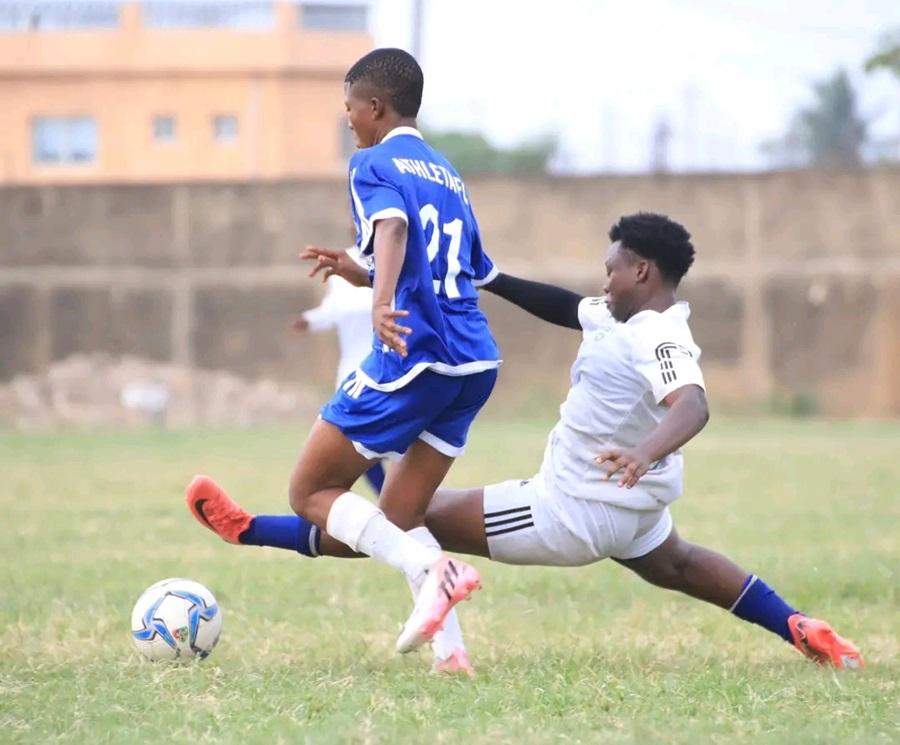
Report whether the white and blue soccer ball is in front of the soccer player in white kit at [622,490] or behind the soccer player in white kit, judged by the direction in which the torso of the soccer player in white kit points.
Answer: in front

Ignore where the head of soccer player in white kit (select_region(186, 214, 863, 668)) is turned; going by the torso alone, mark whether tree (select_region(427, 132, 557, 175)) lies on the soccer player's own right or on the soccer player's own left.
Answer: on the soccer player's own right

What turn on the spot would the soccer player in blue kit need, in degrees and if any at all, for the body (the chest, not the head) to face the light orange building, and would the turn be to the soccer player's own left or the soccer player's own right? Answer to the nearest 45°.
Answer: approximately 45° to the soccer player's own right

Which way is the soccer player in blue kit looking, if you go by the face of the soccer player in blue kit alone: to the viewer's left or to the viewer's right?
to the viewer's left

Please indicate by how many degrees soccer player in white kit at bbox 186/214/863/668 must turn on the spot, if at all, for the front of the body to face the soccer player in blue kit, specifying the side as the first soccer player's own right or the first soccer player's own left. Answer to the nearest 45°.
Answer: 0° — they already face them

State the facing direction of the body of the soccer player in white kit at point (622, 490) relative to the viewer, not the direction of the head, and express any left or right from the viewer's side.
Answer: facing to the left of the viewer

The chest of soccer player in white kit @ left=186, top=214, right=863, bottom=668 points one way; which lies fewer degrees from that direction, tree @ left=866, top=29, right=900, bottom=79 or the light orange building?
the light orange building

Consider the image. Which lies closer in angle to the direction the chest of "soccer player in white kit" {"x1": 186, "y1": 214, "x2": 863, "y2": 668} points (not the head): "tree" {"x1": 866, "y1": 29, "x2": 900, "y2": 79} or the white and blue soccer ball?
the white and blue soccer ball

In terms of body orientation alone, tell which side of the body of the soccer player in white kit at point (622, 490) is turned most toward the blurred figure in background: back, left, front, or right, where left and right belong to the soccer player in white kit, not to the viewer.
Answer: right

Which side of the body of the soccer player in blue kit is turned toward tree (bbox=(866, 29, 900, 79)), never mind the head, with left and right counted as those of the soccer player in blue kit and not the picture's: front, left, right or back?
right

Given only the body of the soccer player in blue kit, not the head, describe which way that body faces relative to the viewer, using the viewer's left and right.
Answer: facing away from the viewer and to the left of the viewer

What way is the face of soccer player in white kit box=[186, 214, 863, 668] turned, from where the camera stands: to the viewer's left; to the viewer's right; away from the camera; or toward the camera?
to the viewer's left

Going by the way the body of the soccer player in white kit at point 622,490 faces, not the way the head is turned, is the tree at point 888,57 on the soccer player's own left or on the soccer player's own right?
on the soccer player's own right

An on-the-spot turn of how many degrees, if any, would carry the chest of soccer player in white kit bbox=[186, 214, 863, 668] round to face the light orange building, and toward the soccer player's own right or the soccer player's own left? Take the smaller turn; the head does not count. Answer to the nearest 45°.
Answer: approximately 90° to the soccer player's own right

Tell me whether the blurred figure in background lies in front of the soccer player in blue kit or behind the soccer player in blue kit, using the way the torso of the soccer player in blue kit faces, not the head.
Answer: in front
